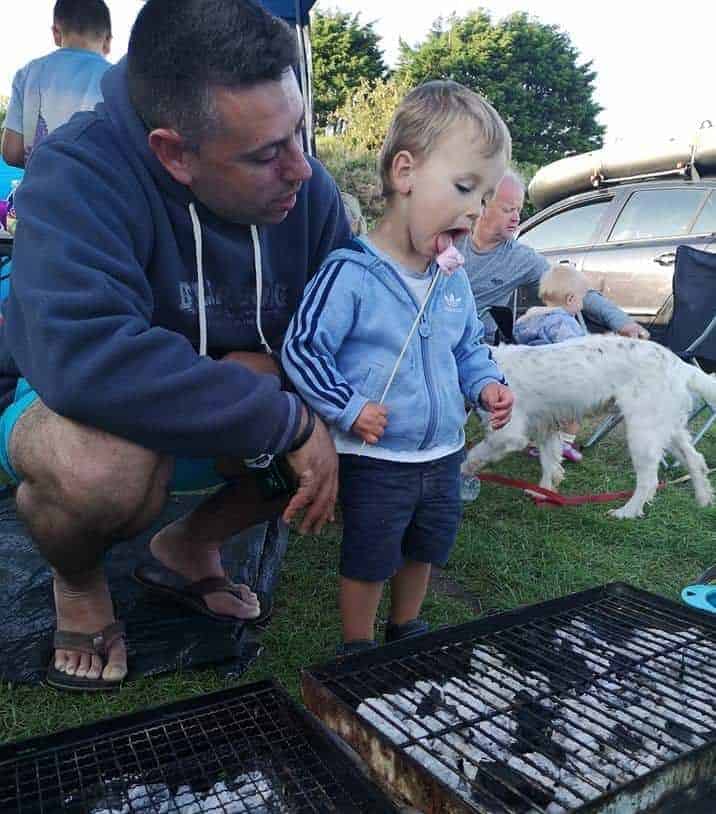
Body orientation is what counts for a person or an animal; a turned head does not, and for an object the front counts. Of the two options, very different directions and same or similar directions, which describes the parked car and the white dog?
same or similar directions

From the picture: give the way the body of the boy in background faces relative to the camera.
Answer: away from the camera

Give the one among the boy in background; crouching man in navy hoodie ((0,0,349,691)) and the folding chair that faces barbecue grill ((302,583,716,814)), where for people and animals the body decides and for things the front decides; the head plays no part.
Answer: the crouching man in navy hoodie

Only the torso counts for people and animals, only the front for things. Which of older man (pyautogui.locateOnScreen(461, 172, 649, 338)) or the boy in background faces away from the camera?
the boy in background

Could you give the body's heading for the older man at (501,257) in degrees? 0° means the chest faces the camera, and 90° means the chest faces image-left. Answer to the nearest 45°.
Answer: approximately 315°

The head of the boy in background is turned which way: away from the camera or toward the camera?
away from the camera

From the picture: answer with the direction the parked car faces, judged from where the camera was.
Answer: facing to the left of the viewer

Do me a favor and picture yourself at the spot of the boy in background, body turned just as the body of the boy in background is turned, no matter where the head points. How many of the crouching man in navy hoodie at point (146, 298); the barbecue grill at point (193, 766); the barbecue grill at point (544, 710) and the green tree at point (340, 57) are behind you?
3

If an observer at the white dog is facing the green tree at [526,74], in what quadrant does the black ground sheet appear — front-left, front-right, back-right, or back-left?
back-left

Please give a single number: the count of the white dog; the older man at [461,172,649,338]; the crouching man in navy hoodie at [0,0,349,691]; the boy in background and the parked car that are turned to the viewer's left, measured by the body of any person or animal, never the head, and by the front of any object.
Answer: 2

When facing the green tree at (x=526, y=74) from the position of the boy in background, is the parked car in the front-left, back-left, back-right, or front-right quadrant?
front-right

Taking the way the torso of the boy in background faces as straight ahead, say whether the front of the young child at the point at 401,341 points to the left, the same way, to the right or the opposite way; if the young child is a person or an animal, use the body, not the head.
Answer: the opposite way

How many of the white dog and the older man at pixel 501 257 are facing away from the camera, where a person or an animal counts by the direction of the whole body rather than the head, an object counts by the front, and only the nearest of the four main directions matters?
0
